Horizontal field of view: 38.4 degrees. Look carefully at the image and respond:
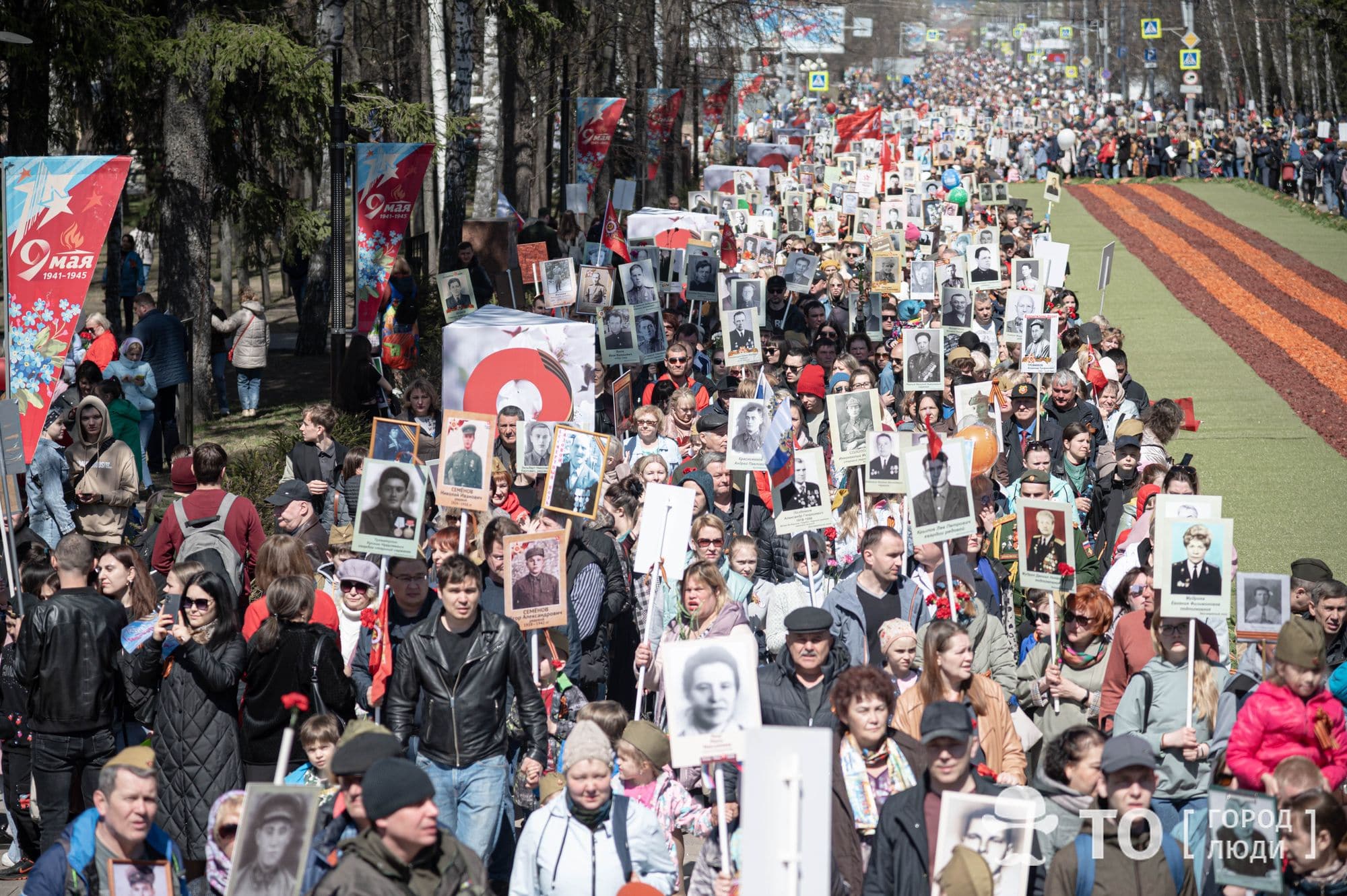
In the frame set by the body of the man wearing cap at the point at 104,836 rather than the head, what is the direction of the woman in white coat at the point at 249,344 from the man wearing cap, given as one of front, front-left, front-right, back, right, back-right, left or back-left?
back-left

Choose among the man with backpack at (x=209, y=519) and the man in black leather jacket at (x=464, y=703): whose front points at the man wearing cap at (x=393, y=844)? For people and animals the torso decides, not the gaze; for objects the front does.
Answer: the man in black leather jacket

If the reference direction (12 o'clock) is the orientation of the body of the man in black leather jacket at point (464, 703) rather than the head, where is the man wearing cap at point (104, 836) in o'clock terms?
The man wearing cap is roughly at 1 o'clock from the man in black leather jacket.

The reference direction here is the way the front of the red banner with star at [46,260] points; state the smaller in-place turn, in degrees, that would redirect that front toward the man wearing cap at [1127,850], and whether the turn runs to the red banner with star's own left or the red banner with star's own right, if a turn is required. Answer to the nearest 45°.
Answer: approximately 45° to the red banner with star's own left

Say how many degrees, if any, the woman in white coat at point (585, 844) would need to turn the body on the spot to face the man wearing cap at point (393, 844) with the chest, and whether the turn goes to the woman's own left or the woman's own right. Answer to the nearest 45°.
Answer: approximately 45° to the woman's own right

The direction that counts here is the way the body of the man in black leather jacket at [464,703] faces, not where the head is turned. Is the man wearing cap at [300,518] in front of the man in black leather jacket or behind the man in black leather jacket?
behind

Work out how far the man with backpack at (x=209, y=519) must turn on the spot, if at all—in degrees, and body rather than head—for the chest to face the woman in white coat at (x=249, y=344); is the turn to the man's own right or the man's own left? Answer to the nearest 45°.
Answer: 0° — they already face them

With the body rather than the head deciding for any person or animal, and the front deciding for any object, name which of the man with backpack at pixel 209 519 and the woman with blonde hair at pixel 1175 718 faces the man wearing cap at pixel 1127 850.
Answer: the woman with blonde hair

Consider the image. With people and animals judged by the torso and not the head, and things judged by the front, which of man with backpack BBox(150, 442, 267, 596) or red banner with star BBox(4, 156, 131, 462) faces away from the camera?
the man with backpack

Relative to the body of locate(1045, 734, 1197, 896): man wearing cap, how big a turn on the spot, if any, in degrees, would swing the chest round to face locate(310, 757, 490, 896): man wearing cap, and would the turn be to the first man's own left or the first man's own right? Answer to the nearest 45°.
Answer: approximately 45° to the first man's own right

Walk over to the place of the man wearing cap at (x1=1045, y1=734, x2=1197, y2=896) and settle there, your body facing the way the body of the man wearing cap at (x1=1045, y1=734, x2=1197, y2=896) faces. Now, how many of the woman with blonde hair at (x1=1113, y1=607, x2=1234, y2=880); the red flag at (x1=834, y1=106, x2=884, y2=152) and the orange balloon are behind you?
3

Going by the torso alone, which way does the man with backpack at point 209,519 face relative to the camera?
away from the camera
